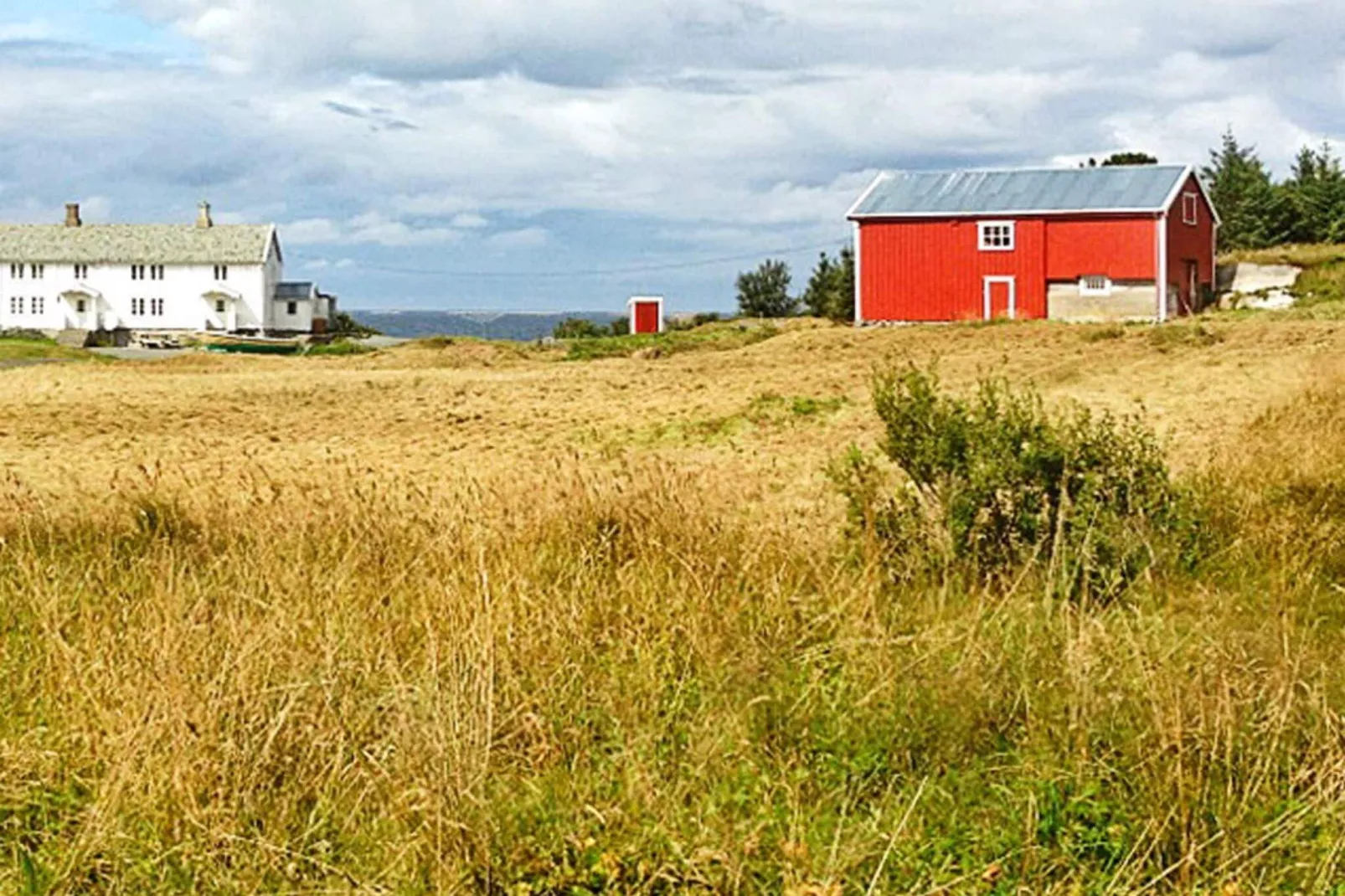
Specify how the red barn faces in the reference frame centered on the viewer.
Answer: facing the viewer

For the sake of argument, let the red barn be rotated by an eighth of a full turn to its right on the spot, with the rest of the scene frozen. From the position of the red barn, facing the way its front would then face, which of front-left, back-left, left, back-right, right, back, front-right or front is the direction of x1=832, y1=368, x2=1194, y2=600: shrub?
front-left
